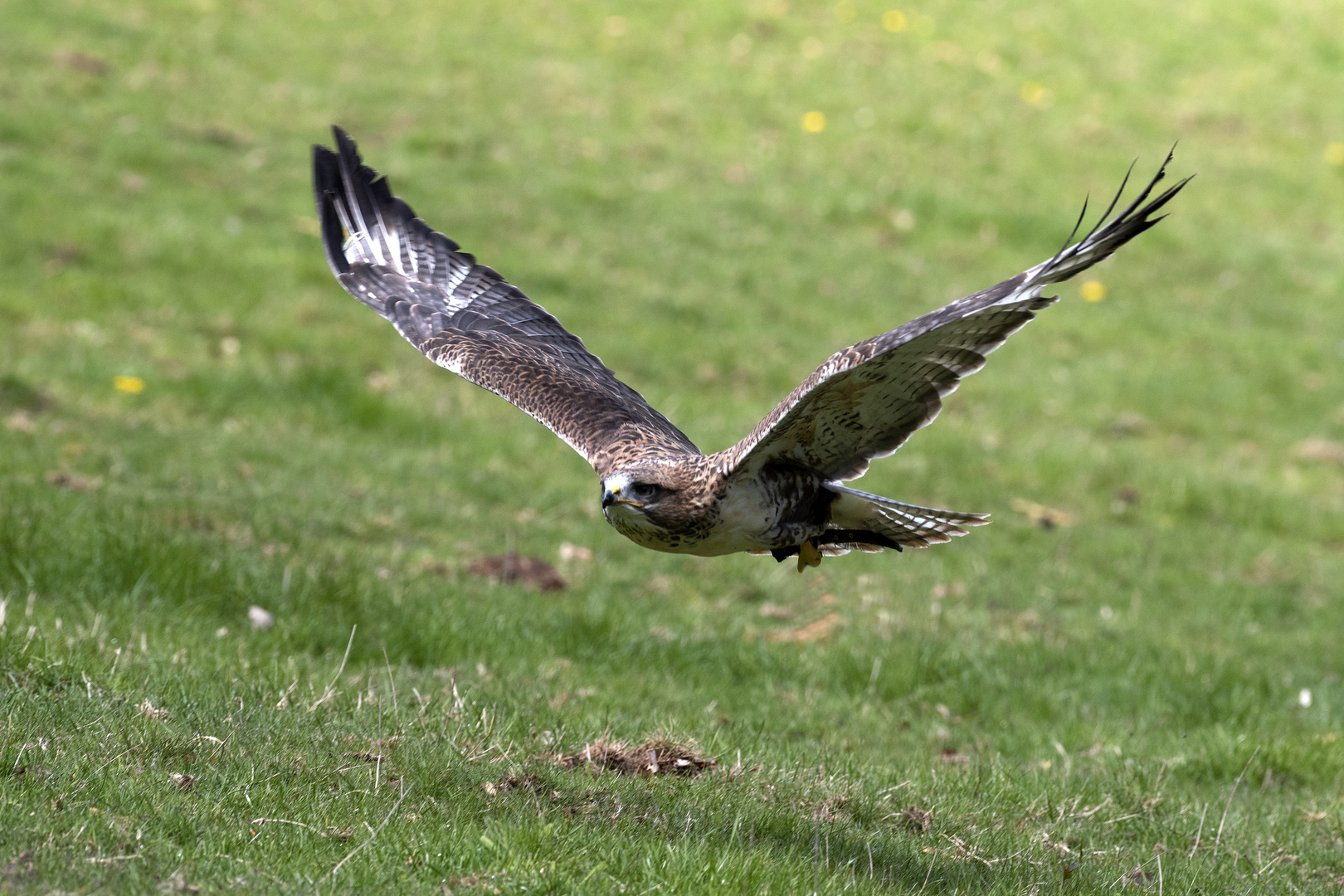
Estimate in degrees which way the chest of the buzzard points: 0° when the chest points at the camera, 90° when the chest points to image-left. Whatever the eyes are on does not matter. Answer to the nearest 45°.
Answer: approximately 45°

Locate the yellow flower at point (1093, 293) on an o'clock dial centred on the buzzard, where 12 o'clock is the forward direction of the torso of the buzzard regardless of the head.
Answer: The yellow flower is roughly at 5 o'clock from the buzzard.

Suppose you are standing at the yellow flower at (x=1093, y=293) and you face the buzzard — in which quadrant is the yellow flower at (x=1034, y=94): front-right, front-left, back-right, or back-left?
back-right

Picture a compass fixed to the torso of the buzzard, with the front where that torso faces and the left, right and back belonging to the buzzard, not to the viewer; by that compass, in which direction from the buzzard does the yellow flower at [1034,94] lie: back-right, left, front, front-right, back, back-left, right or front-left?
back-right
